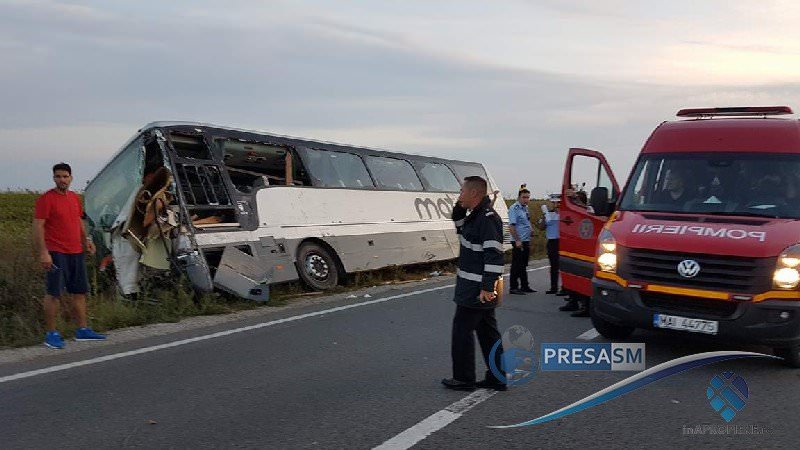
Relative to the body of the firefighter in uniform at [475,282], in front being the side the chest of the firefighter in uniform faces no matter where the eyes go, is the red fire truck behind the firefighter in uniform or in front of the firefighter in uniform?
behind

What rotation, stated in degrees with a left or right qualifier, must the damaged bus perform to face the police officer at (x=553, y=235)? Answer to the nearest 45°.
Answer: approximately 135° to its left

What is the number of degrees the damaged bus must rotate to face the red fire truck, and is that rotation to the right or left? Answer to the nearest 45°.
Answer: approximately 90° to its left

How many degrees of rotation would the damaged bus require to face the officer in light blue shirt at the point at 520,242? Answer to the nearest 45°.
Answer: approximately 135° to its left

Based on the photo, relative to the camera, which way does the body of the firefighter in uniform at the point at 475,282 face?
to the viewer's left

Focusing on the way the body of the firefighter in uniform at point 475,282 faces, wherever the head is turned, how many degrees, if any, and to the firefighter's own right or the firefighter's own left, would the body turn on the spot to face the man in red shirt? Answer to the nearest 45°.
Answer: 0° — they already face them

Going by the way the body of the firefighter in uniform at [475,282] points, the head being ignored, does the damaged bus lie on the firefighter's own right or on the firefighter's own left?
on the firefighter's own right

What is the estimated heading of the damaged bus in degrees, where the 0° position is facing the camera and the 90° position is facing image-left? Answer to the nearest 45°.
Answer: approximately 45°

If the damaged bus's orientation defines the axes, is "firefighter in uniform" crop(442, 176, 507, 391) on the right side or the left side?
on its left
